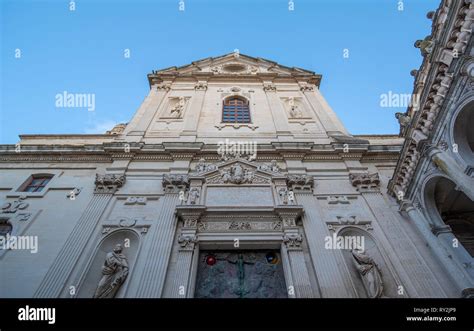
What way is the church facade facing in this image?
toward the camera

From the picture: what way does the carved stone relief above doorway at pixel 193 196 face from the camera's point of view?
toward the camera

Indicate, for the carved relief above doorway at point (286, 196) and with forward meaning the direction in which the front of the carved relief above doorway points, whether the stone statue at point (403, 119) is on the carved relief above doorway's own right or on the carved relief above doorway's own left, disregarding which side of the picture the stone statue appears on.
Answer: on the carved relief above doorway's own left

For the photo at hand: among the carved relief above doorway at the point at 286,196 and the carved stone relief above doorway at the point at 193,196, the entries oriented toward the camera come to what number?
2

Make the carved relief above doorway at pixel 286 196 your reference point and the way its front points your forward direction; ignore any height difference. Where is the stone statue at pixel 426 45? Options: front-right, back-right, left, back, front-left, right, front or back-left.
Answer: front-left

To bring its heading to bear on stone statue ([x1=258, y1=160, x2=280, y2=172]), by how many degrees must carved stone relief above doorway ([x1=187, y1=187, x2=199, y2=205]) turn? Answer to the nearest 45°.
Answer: approximately 90° to its left

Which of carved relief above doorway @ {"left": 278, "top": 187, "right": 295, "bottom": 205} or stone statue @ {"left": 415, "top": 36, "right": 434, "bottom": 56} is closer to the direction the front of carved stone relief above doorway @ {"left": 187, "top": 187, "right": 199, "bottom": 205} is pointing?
the stone statue
